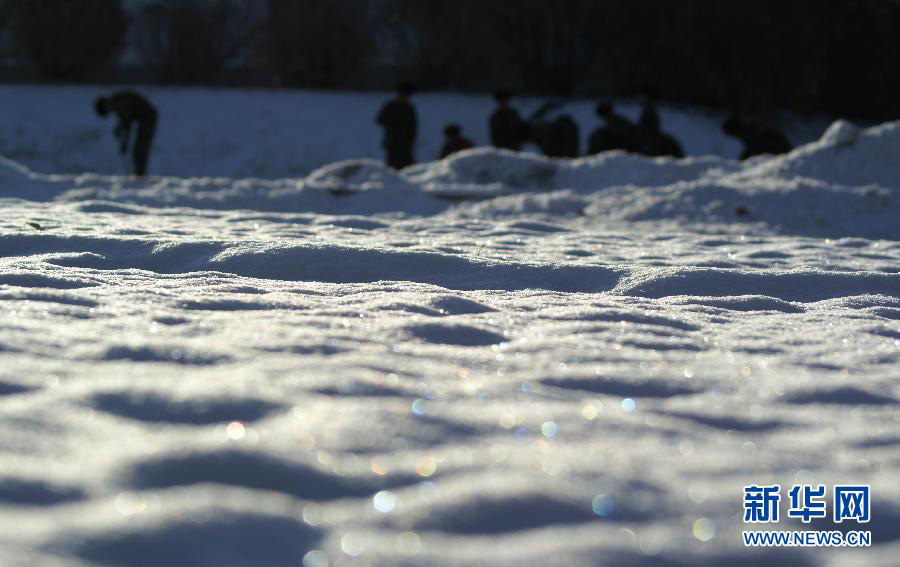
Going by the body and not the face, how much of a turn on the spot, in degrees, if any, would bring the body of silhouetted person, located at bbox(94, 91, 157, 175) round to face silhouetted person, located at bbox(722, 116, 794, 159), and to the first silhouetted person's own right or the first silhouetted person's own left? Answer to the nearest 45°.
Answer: approximately 180°

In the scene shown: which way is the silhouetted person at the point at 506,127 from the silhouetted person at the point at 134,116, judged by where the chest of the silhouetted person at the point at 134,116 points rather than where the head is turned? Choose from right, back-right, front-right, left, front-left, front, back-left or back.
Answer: back

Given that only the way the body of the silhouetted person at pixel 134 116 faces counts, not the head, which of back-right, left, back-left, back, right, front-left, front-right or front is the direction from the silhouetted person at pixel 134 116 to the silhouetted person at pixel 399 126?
back

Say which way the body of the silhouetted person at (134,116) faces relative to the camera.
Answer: to the viewer's left

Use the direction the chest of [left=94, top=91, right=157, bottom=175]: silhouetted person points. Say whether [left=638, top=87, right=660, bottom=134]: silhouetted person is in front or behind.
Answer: behind

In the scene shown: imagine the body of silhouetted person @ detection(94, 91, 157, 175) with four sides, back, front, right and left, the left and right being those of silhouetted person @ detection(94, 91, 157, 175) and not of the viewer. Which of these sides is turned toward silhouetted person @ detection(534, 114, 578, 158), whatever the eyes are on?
back

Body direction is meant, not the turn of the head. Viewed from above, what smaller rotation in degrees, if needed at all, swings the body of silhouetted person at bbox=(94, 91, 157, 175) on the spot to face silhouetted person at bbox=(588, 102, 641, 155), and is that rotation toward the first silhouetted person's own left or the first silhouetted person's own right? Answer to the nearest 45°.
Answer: approximately 180°
